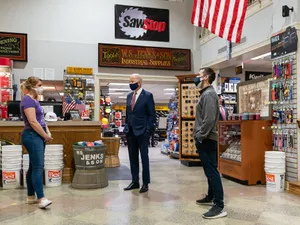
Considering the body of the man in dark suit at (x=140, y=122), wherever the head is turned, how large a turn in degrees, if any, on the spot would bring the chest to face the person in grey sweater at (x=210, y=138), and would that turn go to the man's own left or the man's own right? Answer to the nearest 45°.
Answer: approximately 90° to the man's own left

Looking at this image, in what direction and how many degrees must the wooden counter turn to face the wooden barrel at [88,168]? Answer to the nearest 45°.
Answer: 0° — it already faces it

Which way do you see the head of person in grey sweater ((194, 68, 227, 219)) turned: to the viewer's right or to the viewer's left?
to the viewer's left

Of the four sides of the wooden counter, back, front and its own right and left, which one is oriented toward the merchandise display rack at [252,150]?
left

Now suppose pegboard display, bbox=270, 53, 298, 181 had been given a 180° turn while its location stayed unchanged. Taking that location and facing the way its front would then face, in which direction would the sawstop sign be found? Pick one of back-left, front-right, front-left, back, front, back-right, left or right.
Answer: left

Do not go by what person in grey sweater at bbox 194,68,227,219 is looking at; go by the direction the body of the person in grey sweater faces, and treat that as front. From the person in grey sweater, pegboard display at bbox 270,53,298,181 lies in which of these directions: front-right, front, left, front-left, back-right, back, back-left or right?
back-right

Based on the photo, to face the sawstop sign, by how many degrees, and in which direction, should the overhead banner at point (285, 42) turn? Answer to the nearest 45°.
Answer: approximately 90° to its right

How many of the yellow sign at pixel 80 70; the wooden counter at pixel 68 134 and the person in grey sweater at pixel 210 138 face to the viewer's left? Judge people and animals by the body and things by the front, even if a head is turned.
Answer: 1

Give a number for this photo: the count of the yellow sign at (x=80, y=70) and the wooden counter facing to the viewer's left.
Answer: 0

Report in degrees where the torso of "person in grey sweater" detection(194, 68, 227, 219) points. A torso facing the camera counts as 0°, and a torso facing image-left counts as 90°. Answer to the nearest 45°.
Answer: approximately 90°
